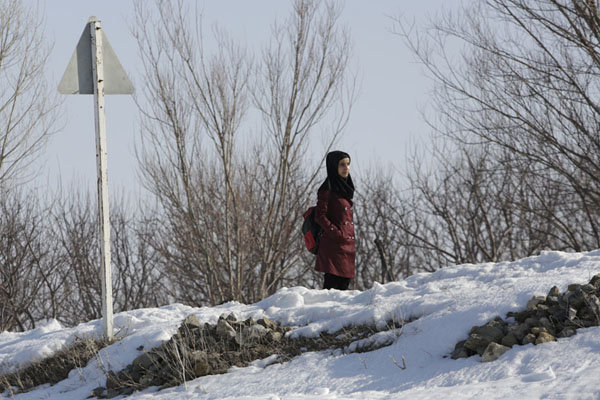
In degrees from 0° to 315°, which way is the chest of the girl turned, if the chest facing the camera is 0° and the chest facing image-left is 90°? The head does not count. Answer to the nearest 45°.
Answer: approximately 315°

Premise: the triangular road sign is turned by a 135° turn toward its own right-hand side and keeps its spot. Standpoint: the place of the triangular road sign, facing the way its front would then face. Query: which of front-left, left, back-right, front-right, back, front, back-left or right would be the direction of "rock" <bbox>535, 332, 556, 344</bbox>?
front

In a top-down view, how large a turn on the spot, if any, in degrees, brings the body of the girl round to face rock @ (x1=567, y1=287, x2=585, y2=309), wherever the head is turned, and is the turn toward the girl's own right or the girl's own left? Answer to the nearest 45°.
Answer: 0° — they already face it

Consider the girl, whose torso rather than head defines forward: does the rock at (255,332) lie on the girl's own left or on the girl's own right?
on the girl's own right

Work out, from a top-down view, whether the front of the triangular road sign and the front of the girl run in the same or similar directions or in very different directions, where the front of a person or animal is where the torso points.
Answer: very different directions

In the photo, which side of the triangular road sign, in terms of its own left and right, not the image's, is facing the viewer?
back

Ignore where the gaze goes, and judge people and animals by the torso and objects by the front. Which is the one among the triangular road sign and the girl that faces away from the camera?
the triangular road sign

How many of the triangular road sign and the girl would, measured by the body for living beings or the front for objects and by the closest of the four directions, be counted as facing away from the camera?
1

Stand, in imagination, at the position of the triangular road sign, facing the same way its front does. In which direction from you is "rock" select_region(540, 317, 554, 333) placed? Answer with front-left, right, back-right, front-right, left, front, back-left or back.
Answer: back-right

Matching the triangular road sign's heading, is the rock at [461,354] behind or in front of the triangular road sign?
behind

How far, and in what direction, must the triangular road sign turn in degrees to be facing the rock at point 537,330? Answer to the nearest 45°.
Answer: approximately 135° to its right

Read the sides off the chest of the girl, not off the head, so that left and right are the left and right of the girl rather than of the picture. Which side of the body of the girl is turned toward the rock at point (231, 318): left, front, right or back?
right
